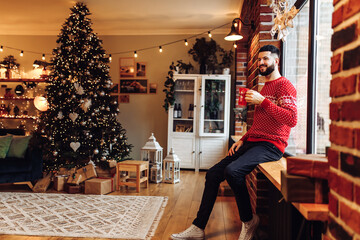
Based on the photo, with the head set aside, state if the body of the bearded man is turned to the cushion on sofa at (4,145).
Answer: no

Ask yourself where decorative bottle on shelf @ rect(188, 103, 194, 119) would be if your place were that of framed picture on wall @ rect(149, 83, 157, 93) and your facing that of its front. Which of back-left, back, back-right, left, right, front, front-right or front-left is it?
front-left

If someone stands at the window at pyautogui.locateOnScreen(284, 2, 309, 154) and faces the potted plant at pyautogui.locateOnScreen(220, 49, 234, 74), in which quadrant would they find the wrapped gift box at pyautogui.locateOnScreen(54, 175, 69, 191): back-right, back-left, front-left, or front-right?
front-left

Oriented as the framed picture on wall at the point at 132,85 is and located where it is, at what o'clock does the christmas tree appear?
The christmas tree is roughly at 1 o'clock from the framed picture on wall.

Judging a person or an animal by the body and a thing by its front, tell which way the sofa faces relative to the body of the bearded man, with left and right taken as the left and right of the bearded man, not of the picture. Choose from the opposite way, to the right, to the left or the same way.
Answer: to the left

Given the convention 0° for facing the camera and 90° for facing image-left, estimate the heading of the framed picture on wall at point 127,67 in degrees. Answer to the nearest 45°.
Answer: approximately 0°

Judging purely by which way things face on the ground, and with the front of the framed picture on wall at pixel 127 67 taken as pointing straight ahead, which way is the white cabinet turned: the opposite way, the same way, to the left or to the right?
the same way

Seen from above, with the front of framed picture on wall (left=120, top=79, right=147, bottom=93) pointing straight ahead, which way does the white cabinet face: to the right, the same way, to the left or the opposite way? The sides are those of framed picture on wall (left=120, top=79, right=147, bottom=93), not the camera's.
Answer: the same way

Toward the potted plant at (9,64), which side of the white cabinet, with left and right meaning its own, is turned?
right

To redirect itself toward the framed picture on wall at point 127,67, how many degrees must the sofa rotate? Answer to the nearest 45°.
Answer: approximately 135° to its left

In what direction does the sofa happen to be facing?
toward the camera

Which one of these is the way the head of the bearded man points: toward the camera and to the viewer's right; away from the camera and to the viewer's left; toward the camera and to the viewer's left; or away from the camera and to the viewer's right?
toward the camera and to the viewer's left

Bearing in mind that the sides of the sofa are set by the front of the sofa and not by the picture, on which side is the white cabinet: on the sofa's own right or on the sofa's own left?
on the sofa's own left

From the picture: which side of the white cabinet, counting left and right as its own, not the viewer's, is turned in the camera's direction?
front

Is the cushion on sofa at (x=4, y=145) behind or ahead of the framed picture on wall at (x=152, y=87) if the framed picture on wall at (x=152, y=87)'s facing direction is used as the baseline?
ahead

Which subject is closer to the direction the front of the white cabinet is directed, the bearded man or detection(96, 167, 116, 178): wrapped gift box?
the bearded man
